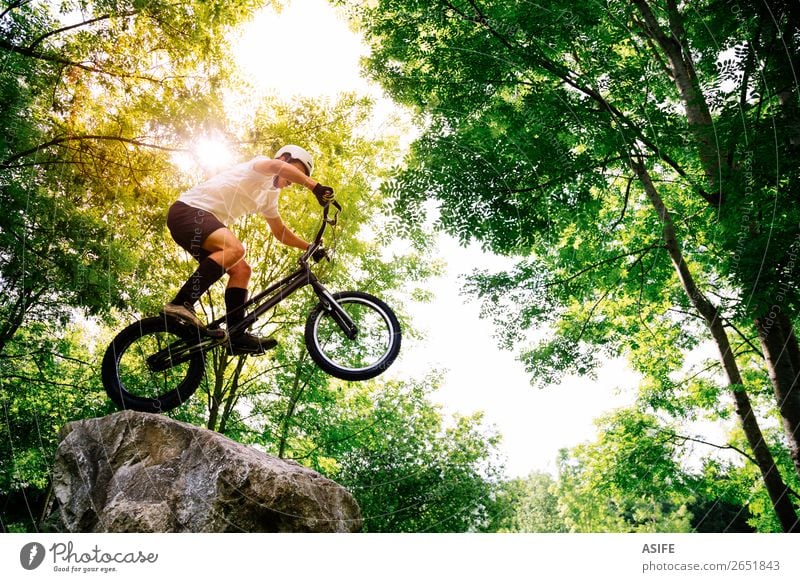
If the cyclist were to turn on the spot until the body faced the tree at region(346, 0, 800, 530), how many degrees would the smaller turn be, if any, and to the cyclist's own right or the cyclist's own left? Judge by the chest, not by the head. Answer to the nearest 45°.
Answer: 0° — they already face it

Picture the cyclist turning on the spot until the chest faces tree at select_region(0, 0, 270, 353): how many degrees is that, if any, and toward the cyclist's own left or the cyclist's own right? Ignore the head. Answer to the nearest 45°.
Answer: approximately 135° to the cyclist's own left

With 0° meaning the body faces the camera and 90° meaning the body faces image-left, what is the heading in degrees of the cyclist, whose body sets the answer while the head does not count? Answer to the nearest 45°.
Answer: approximately 270°

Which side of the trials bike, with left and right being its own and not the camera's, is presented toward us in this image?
right
